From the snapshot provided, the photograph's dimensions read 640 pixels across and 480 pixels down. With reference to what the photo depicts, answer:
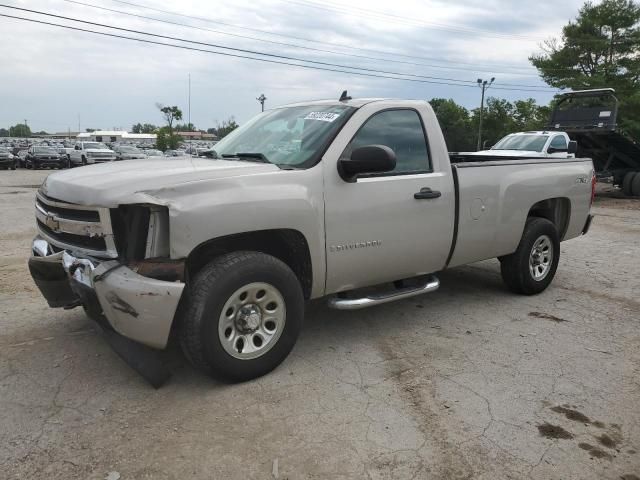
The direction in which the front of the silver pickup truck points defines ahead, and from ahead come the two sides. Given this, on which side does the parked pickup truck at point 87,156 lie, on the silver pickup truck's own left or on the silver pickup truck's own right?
on the silver pickup truck's own right

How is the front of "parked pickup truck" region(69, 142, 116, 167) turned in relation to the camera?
facing the viewer and to the right of the viewer

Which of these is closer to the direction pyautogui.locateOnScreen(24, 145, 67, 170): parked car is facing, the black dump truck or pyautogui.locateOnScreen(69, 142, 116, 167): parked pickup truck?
the black dump truck

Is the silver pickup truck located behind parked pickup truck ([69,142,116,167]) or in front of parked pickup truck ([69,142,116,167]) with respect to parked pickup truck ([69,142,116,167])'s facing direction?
in front

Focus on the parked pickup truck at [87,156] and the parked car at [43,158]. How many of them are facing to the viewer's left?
0

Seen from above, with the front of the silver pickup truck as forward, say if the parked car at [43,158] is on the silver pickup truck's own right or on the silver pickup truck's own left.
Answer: on the silver pickup truck's own right

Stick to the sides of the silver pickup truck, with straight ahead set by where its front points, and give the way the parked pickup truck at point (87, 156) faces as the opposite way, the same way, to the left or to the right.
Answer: to the left

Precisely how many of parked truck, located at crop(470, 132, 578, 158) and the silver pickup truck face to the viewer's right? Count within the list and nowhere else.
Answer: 0
